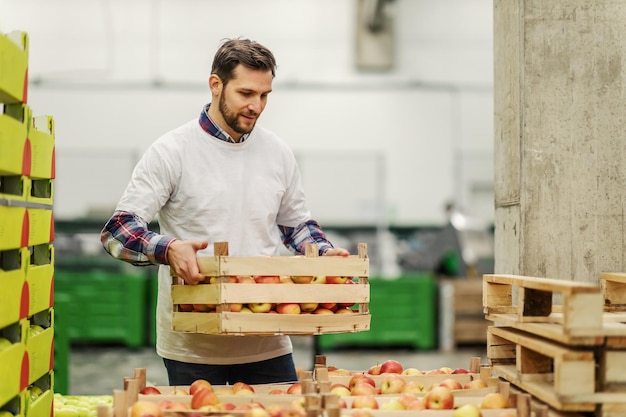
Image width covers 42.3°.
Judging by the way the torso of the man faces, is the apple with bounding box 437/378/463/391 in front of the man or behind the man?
in front

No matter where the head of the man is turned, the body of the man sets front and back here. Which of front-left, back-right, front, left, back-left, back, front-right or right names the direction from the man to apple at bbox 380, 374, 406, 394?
front

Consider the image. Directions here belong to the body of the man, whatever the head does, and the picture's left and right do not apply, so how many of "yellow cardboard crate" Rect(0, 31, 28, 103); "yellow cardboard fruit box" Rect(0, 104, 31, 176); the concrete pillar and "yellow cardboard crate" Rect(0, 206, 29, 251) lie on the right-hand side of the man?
3

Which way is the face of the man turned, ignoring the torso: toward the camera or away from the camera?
toward the camera

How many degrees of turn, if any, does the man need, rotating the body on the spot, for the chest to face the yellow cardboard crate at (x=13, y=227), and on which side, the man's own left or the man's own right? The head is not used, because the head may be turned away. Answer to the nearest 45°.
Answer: approximately 90° to the man's own right

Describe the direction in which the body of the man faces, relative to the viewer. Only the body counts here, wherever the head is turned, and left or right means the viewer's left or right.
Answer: facing the viewer and to the right of the viewer

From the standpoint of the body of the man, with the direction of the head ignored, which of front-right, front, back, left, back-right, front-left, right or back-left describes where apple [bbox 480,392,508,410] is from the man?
front

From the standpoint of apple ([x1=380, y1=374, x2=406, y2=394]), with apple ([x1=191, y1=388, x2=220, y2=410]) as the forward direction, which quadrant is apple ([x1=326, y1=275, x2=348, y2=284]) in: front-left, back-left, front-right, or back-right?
front-right

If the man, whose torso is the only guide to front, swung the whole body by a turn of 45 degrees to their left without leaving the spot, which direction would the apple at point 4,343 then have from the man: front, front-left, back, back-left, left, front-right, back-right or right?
back-right

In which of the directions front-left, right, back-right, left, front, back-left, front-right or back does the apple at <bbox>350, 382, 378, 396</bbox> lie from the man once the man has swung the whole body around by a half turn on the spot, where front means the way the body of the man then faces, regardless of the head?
back

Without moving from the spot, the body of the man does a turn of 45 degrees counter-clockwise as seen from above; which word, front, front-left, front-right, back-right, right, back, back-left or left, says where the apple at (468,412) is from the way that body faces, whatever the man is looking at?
front-right

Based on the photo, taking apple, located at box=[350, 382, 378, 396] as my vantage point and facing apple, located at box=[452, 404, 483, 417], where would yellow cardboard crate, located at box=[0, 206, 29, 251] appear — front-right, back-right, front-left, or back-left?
back-right

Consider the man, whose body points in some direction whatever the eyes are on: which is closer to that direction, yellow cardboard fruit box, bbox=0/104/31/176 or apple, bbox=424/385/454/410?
the apple

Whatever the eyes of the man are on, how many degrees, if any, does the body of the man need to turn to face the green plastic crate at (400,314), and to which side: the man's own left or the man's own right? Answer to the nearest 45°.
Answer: approximately 135° to the man's own left
